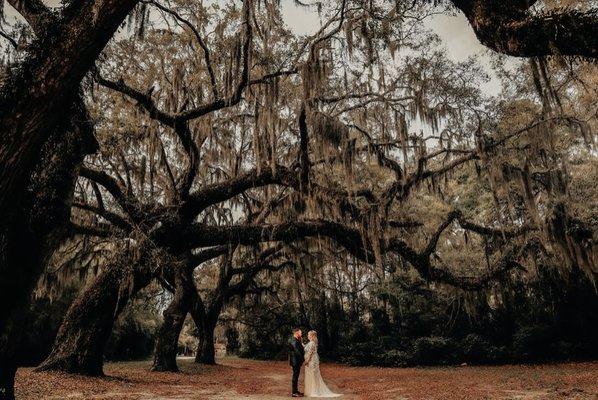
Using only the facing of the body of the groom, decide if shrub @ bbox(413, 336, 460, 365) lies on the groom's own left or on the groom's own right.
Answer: on the groom's own left

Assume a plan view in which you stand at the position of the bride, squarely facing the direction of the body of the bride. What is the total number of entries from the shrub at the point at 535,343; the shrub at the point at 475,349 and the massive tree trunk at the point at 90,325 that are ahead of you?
1

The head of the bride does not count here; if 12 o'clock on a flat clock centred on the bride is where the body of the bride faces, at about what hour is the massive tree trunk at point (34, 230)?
The massive tree trunk is roughly at 10 o'clock from the bride.

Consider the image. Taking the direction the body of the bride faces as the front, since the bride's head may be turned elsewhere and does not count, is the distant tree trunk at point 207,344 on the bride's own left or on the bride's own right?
on the bride's own right

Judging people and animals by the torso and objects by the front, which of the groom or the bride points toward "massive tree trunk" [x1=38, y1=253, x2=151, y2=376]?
the bride

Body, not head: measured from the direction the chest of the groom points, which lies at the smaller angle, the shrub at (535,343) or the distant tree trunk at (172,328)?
the shrub

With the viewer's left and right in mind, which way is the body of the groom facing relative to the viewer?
facing to the right of the viewer

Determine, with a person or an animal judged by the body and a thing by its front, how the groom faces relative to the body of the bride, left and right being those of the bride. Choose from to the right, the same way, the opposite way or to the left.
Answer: the opposite way

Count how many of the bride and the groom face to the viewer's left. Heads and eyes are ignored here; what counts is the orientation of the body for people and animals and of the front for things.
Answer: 1

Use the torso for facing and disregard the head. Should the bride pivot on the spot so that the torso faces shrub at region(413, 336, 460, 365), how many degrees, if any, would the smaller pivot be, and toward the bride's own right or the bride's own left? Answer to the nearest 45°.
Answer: approximately 135° to the bride's own right

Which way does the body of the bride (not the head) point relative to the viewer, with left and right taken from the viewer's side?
facing to the left of the viewer

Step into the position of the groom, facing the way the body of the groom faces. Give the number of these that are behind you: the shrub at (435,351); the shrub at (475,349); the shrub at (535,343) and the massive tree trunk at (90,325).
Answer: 1
